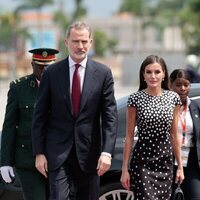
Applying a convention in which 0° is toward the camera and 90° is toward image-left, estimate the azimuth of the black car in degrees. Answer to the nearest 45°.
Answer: approximately 45°

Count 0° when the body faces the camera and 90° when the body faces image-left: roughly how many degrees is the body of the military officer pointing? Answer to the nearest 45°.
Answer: approximately 0°

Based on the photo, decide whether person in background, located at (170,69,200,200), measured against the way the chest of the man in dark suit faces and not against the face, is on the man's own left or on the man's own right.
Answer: on the man's own left

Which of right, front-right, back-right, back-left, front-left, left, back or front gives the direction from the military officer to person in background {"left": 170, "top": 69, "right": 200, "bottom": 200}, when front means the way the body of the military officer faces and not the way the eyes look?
left

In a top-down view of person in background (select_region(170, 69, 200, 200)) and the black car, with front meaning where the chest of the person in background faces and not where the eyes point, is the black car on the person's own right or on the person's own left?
on the person's own right

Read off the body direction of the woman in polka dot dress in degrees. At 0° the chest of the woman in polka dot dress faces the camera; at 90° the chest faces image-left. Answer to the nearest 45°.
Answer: approximately 0°

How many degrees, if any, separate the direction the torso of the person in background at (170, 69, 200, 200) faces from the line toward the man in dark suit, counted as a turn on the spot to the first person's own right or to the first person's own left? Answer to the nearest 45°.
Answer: approximately 45° to the first person's own right
